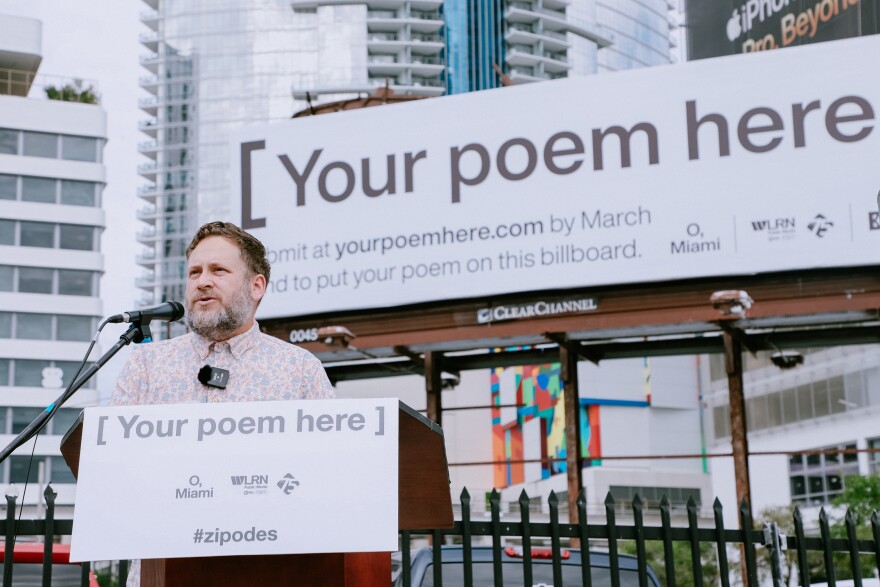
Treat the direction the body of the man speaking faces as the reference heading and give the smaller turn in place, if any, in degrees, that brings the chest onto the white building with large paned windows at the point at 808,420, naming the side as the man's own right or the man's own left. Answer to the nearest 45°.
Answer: approximately 135° to the man's own left

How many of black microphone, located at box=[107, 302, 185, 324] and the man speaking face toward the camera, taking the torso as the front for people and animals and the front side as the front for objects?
1

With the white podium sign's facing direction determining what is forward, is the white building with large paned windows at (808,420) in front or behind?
behind

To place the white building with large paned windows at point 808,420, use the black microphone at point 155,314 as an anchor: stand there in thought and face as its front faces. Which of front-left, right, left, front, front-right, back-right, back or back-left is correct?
front-left

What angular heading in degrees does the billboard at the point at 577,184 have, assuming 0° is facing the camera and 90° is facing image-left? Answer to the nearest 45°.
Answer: approximately 45°

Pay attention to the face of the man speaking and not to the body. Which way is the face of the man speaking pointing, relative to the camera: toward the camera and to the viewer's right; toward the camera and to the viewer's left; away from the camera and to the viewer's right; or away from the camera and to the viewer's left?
toward the camera and to the viewer's left

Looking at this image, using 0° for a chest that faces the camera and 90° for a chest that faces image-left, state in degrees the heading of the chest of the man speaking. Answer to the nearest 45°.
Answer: approximately 0°

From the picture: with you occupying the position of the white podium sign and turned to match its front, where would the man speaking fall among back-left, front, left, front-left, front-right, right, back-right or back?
back

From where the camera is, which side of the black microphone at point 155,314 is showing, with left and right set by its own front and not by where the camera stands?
right
